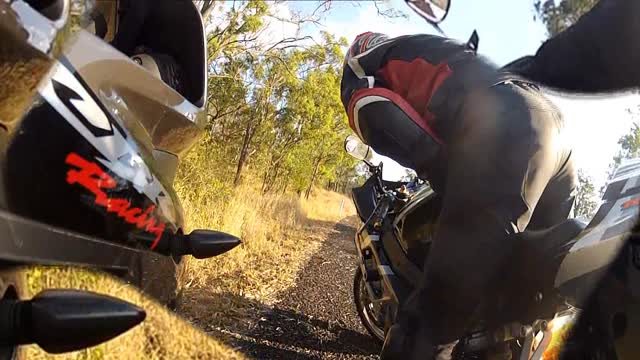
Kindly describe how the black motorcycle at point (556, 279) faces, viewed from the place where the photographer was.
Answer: facing away from the viewer and to the left of the viewer

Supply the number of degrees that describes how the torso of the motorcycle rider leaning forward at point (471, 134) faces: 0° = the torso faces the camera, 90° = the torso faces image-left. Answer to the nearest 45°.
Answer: approximately 135°

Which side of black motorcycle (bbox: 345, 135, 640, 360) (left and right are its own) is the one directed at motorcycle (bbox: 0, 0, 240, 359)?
left
